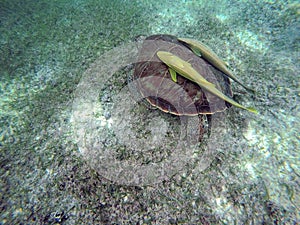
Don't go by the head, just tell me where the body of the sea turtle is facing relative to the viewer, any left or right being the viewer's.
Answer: facing away from the viewer and to the left of the viewer

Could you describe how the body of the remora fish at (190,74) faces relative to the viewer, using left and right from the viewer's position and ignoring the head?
facing away from the viewer and to the left of the viewer

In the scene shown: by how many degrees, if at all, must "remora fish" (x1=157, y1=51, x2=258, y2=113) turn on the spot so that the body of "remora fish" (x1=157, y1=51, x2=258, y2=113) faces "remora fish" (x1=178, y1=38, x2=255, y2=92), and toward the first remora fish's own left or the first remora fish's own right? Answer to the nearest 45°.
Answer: approximately 90° to the first remora fish's own right
